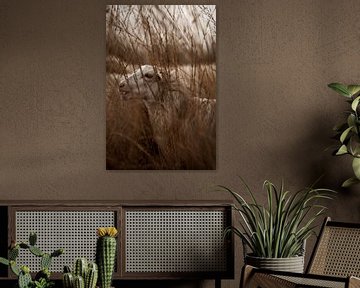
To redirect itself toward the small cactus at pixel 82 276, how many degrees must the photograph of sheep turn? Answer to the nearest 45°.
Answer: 0° — it already faces it

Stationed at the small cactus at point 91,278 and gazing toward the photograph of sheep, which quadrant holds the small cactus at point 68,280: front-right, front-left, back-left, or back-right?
back-left

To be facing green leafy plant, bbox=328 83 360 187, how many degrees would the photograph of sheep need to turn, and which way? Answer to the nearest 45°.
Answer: approximately 90° to its left

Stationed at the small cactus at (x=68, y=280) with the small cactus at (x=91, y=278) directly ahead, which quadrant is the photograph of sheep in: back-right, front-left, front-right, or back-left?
front-left

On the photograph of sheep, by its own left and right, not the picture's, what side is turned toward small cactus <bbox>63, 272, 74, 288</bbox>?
front

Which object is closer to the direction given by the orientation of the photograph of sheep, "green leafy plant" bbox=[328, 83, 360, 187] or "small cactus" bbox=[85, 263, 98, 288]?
the small cactus

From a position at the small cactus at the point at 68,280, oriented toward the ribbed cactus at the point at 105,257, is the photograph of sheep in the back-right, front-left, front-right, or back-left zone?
front-left

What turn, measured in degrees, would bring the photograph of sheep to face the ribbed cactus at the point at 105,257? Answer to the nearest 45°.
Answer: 0° — it already faces it

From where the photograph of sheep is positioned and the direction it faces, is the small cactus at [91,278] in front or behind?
in front

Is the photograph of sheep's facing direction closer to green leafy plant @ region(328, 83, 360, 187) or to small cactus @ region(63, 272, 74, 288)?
the small cactus

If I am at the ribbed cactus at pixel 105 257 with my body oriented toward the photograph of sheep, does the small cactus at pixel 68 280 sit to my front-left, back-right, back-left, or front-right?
back-left
